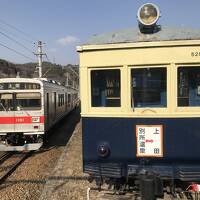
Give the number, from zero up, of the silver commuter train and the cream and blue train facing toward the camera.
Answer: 2

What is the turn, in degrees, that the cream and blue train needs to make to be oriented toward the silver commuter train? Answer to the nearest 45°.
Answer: approximately 135° to its right

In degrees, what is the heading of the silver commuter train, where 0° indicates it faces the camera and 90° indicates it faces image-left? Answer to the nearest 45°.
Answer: approximately 0°

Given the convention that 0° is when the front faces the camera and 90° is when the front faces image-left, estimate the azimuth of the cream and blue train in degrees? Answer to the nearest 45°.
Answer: approximately 0°
